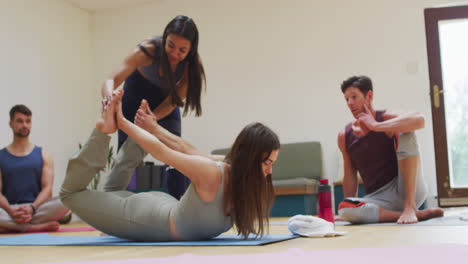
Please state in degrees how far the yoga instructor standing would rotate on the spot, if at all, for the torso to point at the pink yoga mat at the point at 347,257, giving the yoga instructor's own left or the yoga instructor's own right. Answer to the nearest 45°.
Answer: approximately 45° to the yoga instructor's own left

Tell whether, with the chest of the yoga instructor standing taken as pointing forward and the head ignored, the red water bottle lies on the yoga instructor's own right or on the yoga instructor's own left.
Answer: on the yoga instructor's own left

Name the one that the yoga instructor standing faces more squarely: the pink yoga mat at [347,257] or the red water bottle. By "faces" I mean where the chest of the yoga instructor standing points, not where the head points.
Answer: the pink yoga mat

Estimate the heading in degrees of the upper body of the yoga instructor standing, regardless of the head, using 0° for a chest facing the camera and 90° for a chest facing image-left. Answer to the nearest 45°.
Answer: approximately 0°
